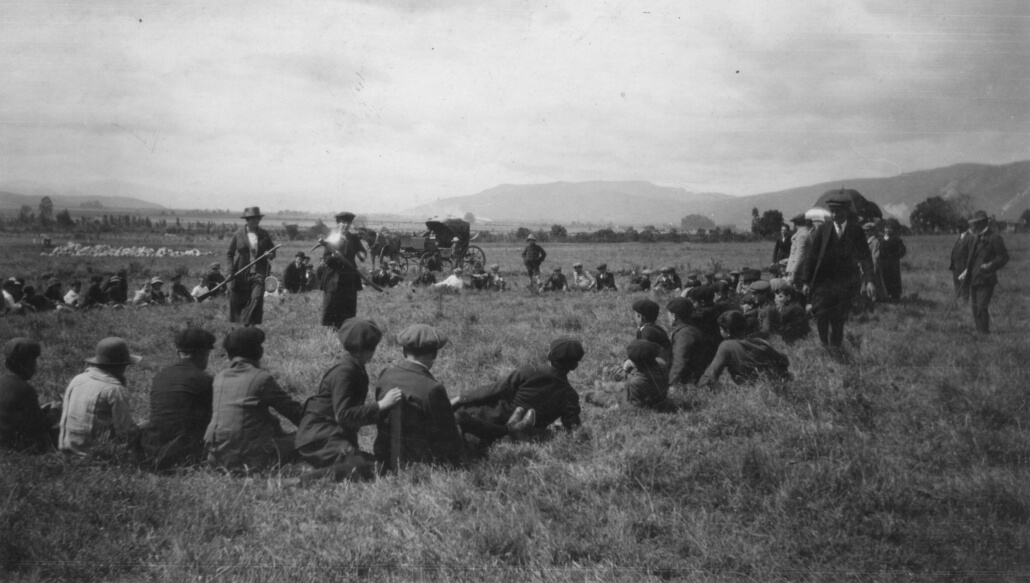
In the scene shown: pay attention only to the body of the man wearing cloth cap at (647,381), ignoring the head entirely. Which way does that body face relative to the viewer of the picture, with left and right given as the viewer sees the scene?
facing away from the viewer and to the left of the viewer

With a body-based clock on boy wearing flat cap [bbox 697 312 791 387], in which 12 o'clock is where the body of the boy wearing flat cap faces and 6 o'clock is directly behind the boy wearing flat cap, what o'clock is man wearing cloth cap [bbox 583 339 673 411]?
The man wearing cloth cap is roughly at 9 o'clock from the boy wearing flat cap.

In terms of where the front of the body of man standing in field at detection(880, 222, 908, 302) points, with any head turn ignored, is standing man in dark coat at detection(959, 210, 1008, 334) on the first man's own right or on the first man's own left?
on the first man's own left

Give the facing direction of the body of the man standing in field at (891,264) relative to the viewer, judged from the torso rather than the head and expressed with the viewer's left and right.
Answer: facing the viewer and to the left of the viewer

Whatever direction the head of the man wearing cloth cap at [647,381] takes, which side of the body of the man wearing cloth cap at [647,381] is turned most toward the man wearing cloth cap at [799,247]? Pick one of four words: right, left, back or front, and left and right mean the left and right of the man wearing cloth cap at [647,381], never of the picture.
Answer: right

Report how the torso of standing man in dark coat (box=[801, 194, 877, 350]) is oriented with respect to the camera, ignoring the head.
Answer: toward the camera

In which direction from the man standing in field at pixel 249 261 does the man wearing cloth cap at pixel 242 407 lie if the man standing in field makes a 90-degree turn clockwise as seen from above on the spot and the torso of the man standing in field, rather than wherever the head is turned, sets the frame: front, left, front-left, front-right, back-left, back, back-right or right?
left

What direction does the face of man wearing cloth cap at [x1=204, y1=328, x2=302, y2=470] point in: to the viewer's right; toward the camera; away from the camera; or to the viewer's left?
away from the camera

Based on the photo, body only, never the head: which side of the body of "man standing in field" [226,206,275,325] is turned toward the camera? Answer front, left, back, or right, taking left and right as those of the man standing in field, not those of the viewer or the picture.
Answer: front

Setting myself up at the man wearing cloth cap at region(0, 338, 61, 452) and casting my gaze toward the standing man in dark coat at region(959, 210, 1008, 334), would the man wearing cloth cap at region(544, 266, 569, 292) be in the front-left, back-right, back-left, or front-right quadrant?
front-left

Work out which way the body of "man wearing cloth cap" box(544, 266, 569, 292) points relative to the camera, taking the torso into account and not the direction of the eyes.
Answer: toward the camera

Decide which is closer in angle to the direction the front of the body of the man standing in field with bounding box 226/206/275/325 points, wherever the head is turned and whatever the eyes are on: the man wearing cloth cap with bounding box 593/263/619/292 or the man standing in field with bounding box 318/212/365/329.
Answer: the man standing in field

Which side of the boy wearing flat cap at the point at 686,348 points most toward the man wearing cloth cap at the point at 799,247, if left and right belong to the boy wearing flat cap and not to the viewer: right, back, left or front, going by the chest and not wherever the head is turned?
right

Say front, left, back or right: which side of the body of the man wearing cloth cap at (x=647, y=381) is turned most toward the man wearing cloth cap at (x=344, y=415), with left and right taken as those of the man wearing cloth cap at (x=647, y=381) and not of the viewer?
left

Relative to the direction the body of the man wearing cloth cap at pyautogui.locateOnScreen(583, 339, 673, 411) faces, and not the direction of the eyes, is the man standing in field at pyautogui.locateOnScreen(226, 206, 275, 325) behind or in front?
in front

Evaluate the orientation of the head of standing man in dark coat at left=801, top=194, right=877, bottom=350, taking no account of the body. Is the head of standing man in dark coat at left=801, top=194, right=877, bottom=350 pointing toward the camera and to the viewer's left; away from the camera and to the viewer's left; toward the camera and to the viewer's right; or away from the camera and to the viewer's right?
toward the camera and to the viewer's left

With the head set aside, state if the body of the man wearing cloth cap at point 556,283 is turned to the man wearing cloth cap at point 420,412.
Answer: yes
